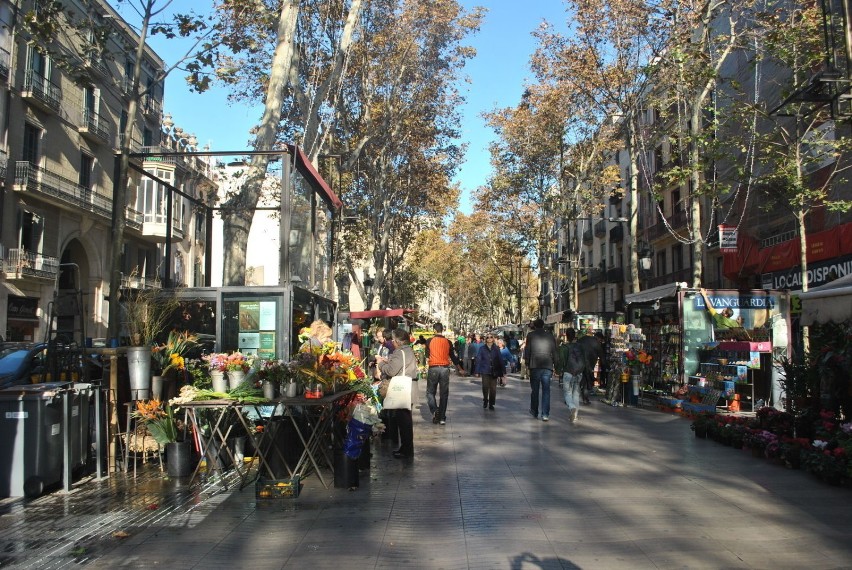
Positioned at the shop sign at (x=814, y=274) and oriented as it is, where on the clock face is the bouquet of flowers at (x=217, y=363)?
The bouquet of flowers is roughly at 11 o'clock from the shop sign.

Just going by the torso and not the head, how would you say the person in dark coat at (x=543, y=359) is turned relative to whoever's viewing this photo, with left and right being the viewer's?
facing away from the viewer

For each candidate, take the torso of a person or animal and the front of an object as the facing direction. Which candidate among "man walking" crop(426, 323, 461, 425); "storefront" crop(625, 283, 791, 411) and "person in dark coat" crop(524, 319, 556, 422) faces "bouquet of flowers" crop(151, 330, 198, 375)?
the storefront

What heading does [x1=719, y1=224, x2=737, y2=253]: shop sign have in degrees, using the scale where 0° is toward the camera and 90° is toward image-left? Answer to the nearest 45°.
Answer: approximately 0°

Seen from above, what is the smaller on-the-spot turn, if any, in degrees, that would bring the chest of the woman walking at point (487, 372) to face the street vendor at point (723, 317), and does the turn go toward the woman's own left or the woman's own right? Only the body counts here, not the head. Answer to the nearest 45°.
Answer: approximately 90° to the woman's own left

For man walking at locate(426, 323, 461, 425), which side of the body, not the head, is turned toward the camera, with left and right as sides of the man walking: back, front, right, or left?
back

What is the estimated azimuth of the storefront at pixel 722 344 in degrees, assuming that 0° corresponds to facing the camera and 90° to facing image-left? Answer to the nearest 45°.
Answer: approximately 45°

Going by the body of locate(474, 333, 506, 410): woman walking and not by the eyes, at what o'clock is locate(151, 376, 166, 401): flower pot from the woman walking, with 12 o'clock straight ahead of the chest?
The flower pot is roughly at 1 o'clock from the woman walking.

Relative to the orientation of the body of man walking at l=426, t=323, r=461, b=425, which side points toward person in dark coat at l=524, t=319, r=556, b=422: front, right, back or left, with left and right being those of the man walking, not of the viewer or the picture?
right

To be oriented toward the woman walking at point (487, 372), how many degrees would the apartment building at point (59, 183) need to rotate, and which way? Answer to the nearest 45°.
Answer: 0° — it already faces them

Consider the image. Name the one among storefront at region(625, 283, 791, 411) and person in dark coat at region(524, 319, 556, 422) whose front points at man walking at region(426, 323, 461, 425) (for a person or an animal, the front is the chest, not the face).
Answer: the storefront
